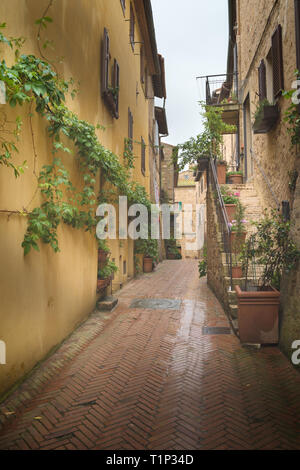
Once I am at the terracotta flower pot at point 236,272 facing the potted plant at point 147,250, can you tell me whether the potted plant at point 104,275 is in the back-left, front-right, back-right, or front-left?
front-left

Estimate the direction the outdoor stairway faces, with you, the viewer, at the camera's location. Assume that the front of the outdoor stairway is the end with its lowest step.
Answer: facing the viewer

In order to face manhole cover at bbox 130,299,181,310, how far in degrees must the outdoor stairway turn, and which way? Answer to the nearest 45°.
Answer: approximately 45° to its right

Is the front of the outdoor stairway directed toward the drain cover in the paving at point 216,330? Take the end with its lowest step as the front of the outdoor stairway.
yes

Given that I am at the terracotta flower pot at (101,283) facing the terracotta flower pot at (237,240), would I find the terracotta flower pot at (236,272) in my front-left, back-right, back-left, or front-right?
front-right

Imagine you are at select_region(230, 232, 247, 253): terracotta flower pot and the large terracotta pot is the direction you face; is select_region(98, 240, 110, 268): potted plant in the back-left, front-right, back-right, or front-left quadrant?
front-right

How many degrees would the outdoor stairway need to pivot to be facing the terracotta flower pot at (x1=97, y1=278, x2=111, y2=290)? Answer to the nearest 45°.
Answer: approximately 45° to its right

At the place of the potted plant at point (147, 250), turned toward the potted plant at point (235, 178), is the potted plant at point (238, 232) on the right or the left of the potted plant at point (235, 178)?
right
